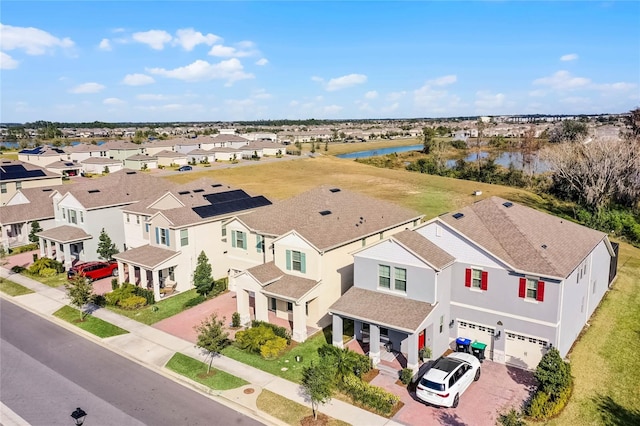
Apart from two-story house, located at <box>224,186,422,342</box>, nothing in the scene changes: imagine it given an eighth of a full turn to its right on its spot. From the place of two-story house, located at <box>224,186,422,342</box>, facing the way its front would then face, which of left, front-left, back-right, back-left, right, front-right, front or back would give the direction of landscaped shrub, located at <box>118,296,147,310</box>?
front

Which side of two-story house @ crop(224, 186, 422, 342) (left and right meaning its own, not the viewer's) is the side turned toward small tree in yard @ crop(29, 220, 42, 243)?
right

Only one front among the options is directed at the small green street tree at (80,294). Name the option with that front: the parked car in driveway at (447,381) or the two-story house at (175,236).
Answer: the two-story house

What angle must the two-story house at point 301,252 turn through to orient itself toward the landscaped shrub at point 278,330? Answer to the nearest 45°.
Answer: approximately 45° to its left

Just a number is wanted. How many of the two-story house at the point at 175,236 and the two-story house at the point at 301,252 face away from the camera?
0

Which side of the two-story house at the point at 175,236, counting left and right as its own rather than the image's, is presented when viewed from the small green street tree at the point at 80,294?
front

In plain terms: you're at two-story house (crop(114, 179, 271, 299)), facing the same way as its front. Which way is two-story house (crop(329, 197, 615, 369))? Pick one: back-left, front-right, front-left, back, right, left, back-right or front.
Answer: left

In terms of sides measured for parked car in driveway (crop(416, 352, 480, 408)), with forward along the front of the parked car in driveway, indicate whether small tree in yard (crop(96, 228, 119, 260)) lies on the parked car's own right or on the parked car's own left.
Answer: on the parked car's own left

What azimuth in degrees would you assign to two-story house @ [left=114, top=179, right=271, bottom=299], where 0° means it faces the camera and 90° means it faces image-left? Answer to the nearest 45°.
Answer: approximately 45°

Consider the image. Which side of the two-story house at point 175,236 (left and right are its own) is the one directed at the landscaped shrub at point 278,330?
left

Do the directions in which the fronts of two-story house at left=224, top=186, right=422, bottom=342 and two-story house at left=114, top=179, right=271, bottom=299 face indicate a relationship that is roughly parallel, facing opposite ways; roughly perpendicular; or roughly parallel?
roughly parallel

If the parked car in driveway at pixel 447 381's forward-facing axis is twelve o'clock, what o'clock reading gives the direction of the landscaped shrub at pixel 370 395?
The landscaped shrub is roughly at 7 o'clock from the parked car in driveway.

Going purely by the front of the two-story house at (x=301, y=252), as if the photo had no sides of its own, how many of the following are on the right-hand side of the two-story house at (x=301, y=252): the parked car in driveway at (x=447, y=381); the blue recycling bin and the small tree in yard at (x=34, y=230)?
1

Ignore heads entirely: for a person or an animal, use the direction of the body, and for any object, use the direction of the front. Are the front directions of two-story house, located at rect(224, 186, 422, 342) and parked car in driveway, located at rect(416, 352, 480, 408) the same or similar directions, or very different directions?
very different directions

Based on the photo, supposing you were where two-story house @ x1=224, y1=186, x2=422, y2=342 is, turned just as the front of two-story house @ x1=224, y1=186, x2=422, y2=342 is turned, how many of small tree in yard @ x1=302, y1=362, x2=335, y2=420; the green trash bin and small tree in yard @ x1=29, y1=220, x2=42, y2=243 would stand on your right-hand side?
1

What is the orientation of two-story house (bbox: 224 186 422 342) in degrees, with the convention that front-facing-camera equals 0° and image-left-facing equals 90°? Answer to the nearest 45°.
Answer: approximately 45°
